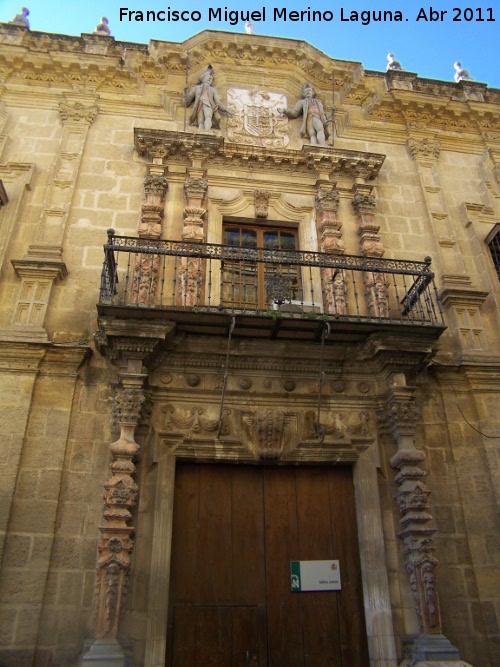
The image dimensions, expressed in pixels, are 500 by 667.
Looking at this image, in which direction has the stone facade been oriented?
toward the camera

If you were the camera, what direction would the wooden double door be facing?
facing the viewer

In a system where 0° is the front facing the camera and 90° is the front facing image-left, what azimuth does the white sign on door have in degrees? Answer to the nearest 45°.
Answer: approximately 0°
